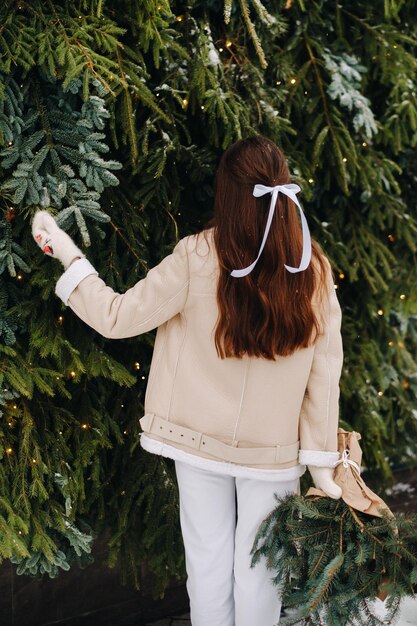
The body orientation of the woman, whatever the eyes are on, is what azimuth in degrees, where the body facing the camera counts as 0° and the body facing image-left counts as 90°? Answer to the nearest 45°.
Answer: approximately 180°

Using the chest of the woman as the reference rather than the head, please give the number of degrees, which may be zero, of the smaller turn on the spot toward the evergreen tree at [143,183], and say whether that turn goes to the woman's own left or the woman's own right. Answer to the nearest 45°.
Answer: approximately 45° to the woman's own left

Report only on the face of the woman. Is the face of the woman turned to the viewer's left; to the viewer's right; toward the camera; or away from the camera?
away from the camera
